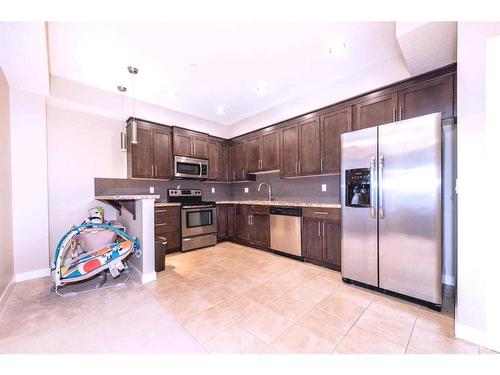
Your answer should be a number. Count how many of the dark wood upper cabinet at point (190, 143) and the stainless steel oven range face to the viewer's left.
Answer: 0

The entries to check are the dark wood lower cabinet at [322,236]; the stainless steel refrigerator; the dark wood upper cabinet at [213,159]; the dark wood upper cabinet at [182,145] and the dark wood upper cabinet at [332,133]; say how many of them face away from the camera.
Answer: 0

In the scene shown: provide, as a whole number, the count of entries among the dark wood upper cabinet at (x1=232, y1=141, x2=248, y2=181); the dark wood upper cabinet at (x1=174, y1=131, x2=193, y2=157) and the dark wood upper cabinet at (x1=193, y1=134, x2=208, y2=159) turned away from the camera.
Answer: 0

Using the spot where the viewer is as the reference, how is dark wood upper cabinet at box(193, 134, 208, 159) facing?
facing the viewer and to the right of the viewer

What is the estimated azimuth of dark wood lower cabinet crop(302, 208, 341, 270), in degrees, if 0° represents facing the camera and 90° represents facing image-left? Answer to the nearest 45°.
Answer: approximately 45°

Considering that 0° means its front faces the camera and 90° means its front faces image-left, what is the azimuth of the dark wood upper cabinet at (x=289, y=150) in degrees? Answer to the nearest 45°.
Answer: approximately 45°

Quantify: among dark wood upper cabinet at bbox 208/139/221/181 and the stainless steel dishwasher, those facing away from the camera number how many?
0

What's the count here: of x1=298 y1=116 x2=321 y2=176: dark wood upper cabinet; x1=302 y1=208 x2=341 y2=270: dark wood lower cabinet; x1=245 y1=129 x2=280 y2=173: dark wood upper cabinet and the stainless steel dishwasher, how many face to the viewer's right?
0

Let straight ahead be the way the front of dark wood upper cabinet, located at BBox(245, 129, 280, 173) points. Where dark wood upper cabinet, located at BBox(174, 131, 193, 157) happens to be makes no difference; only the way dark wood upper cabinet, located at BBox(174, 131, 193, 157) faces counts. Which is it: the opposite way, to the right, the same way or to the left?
to the left

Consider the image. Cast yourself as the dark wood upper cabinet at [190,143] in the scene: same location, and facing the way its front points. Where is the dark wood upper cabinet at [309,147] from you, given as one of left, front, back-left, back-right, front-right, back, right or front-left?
front

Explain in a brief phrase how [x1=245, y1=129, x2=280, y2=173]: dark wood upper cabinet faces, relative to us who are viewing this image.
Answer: facing the viewer and to the left of the viewer

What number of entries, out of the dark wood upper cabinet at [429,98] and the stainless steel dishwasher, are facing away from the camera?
0

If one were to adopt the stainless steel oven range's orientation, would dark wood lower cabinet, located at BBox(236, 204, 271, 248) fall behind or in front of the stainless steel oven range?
in front

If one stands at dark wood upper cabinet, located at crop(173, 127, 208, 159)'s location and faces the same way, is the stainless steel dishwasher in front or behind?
in front

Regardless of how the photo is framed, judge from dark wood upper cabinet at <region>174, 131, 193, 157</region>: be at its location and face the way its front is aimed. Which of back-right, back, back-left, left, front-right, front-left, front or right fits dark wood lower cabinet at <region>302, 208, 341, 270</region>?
front

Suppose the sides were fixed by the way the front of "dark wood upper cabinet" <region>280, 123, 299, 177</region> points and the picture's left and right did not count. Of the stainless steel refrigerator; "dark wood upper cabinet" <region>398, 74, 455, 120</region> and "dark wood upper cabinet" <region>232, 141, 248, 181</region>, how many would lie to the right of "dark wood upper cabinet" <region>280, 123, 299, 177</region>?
1
